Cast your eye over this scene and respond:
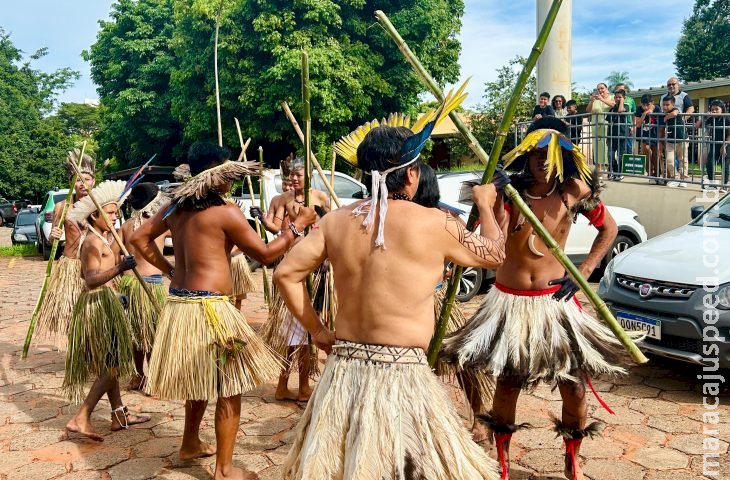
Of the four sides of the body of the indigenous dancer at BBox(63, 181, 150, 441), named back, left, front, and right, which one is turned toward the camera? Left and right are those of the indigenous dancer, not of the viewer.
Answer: right

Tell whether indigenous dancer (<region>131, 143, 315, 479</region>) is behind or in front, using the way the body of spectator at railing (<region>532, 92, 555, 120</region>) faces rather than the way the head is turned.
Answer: in front

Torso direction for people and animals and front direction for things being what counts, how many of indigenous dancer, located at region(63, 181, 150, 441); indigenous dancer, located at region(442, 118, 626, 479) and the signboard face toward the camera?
2

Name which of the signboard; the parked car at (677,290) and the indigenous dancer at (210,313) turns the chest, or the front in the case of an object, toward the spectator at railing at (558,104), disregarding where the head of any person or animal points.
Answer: the indigenous dancer

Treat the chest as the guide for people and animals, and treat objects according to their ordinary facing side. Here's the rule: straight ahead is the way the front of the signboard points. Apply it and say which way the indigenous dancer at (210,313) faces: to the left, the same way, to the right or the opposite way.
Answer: the opposite way

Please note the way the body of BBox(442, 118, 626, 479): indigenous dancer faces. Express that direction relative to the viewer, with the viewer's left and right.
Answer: facing the viewer

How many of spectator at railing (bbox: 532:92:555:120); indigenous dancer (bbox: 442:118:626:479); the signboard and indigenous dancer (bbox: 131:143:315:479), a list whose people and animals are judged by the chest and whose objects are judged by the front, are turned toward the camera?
3

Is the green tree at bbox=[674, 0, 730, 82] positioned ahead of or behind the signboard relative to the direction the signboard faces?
behind

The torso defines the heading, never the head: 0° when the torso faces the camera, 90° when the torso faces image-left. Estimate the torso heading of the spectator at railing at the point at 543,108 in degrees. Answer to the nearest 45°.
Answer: approximately 0°

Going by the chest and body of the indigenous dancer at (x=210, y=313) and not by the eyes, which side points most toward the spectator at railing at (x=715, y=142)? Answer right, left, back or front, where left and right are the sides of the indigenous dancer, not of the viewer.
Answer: front

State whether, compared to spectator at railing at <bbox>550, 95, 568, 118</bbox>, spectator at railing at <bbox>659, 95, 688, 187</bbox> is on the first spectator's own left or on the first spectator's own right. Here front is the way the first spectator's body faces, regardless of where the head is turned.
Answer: on the first spectator's own left

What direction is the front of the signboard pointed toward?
toward the camera

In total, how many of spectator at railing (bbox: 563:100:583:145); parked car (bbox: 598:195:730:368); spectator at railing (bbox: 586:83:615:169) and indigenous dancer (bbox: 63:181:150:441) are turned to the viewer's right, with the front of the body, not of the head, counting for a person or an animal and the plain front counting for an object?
1
